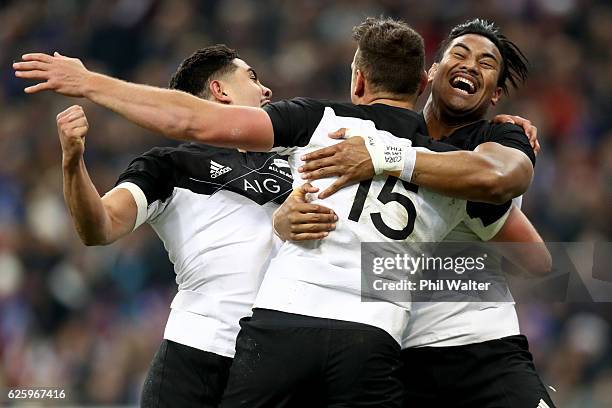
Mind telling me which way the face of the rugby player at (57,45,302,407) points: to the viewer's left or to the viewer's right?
to the viewer's right

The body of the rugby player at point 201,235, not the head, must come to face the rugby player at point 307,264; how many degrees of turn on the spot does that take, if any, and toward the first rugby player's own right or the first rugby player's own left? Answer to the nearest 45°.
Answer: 0° — they already face them

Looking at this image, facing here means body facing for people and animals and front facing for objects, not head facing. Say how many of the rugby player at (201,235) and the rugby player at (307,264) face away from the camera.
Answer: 1

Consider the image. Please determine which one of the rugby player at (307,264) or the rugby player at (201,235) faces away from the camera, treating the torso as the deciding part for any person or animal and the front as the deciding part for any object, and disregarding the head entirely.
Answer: the rugby player at (307,264)

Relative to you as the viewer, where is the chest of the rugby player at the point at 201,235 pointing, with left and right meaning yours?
facing the viewer and to the right of the viewer

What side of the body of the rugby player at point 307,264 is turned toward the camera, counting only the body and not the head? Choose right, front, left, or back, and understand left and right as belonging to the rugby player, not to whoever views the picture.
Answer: back

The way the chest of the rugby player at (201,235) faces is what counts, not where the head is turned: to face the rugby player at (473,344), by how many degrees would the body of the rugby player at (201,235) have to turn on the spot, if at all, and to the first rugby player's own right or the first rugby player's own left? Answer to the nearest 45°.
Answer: approximately 45° to the first rugby player's own left
